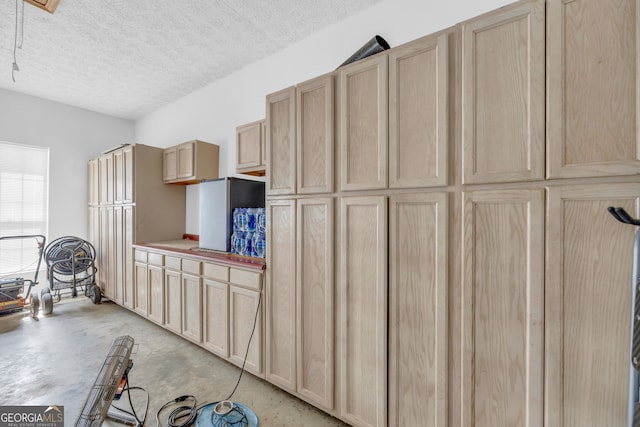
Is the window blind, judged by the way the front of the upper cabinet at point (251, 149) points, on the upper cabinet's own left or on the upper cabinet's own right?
on the upper cabinet's own right

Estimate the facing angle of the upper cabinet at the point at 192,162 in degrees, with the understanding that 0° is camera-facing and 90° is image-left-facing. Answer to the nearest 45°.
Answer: approximately 45°

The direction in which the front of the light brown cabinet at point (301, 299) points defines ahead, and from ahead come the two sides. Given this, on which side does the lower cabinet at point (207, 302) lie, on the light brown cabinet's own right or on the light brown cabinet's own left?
on the light brown cabinet's own right

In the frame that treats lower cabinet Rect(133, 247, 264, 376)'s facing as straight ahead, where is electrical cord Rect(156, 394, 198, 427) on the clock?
The electrical cord is roughly at 11 o'clock from the lower cabinet.

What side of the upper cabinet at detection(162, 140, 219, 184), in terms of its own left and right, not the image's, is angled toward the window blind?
right

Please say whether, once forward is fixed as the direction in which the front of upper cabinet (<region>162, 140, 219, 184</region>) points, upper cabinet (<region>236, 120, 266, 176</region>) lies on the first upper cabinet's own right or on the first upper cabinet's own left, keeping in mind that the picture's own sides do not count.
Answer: on the first upper cabinet's own left
